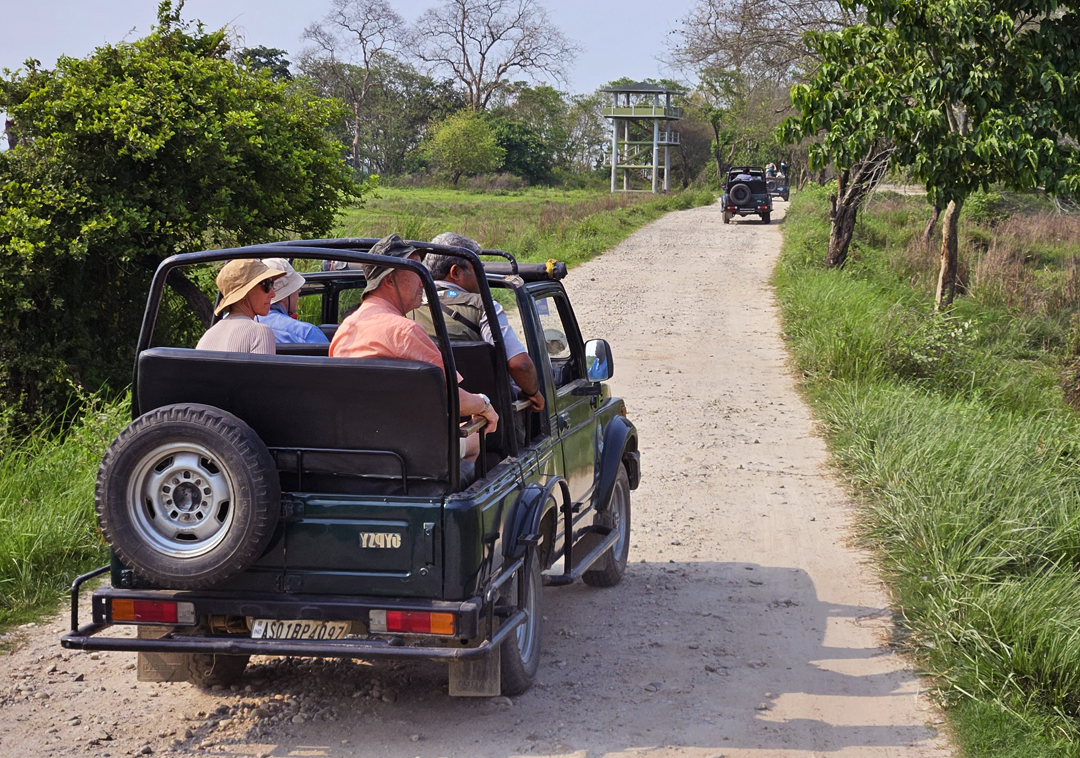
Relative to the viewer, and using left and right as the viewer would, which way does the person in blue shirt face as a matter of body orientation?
facing away from the viewer and to the right of the viewer

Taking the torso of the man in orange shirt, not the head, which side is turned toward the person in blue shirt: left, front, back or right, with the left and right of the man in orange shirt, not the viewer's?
left

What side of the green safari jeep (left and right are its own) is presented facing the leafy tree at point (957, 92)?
front

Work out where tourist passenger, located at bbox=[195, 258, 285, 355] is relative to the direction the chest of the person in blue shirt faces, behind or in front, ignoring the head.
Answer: behind

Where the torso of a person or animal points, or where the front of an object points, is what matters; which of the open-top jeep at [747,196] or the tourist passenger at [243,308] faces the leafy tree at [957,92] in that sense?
the tourist passenger

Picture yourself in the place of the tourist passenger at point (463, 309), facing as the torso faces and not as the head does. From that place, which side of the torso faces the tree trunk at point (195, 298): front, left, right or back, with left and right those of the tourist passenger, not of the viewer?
left

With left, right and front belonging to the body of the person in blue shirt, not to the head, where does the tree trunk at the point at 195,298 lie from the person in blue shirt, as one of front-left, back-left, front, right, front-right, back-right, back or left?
front-left

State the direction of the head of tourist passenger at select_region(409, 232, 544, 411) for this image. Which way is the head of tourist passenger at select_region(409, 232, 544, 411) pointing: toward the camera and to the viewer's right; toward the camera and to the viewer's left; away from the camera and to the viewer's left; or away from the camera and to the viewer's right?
away from the camera and to the viewer's right

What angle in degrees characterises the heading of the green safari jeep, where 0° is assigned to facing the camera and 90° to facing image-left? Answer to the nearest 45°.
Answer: approximately 225°

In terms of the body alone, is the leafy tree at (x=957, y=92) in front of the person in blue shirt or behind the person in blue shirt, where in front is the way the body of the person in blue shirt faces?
in front

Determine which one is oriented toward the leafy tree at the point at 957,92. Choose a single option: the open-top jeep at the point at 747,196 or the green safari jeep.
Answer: the green safari jeep

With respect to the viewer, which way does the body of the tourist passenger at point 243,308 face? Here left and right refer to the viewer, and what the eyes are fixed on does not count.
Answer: facing away from the viewer and to the right of the viewer

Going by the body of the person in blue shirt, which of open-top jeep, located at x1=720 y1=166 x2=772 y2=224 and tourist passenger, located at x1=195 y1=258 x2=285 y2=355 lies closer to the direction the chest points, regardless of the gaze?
the open-top jeep

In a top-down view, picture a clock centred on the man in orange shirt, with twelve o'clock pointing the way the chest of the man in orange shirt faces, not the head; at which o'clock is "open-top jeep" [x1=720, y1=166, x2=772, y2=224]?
The open-top jeep is roughly at 11 o'clock from the man in orange shirt.

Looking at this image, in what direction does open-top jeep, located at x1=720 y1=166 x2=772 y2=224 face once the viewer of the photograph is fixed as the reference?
facing away from the viewer

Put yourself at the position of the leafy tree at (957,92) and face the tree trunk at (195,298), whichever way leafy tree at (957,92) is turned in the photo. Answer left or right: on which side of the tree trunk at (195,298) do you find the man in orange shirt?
left
